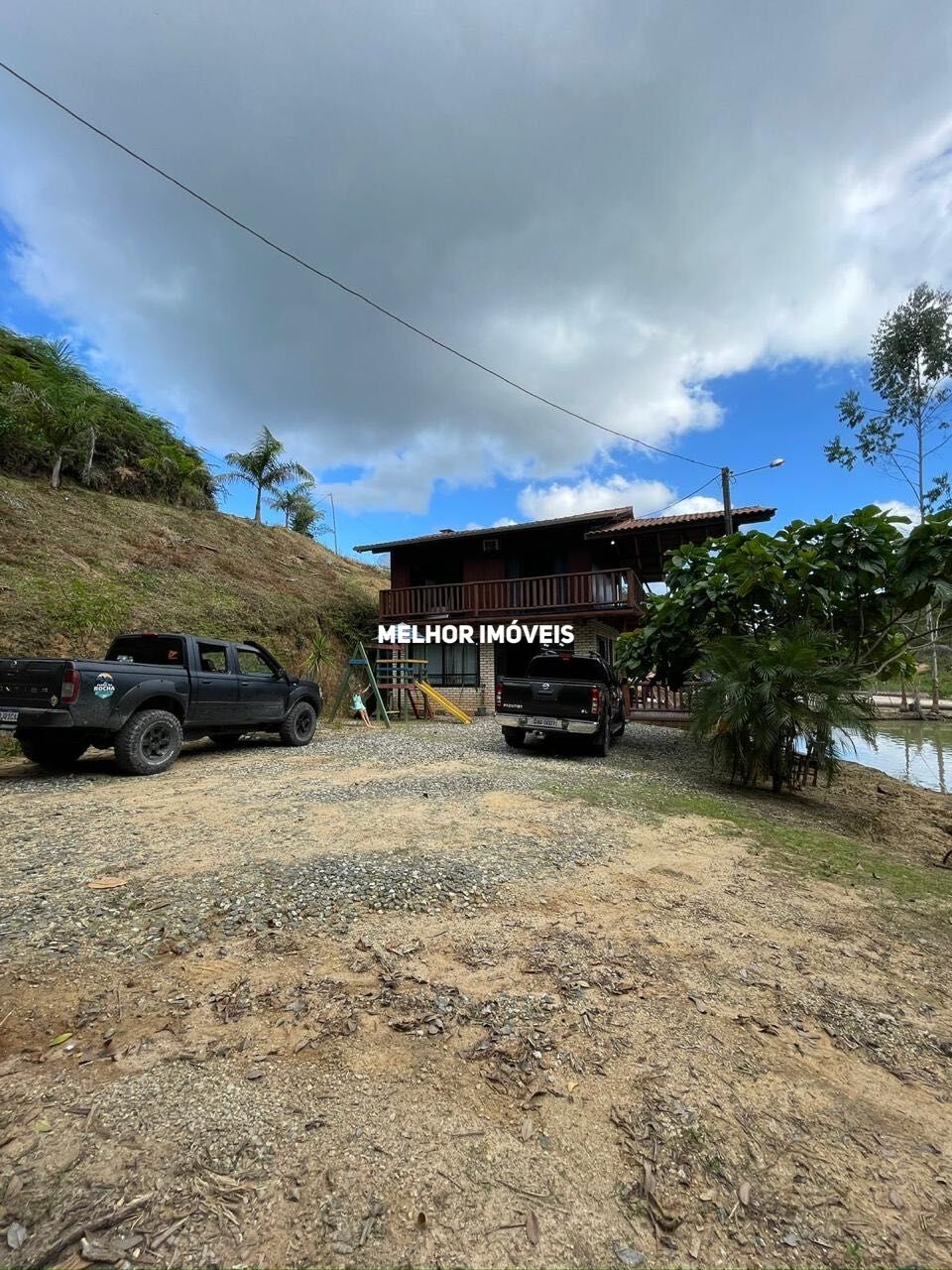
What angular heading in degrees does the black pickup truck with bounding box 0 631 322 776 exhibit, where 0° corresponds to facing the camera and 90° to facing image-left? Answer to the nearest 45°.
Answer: approximately 225°

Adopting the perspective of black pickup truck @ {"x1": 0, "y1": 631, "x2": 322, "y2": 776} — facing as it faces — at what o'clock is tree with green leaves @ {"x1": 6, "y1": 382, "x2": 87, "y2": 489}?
The tree with green leaves is roughly at 10 o'clock from the black pickup truck.

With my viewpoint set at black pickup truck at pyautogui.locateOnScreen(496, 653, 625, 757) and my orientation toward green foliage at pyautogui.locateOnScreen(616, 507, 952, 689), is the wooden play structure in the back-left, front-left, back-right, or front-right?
back-left

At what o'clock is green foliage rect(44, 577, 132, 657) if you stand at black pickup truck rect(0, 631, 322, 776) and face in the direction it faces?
The green foliage is roughly at 10 o'clock from the black pickup truck.

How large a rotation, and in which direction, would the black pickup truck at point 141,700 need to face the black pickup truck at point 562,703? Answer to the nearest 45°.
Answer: approximately 45° to its right
